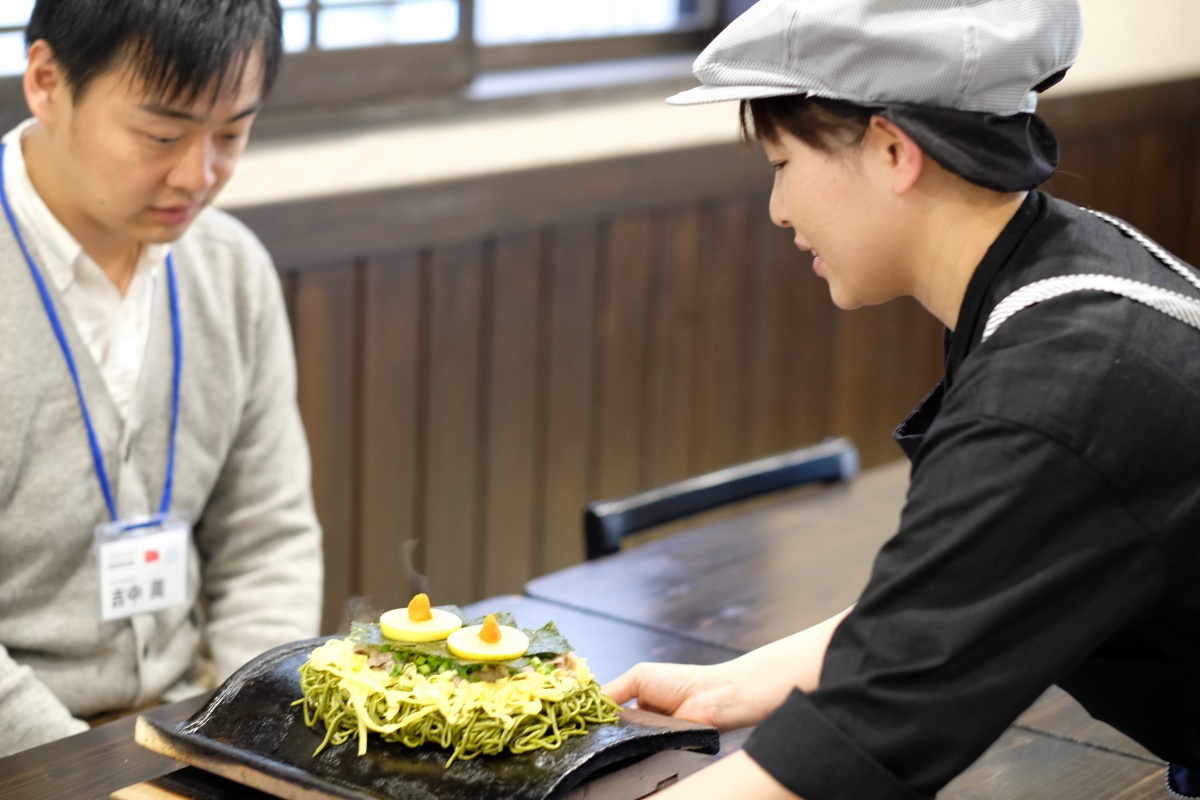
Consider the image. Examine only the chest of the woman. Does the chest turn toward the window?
no

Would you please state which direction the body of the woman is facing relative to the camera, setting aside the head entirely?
to the viewer's left

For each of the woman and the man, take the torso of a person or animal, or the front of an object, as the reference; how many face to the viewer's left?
1

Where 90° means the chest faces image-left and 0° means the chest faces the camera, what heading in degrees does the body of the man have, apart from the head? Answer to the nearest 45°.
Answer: approximately 315°

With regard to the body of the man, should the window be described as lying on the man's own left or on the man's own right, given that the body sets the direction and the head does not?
on the man's own left

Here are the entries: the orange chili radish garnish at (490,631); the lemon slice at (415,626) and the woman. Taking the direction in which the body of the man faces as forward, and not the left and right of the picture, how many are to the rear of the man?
0

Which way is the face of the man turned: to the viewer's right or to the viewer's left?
to the viewer's right

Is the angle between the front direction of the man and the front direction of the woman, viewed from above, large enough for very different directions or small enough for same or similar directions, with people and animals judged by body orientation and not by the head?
very different directions

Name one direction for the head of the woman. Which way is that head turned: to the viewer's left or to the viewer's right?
to the viewer's left
